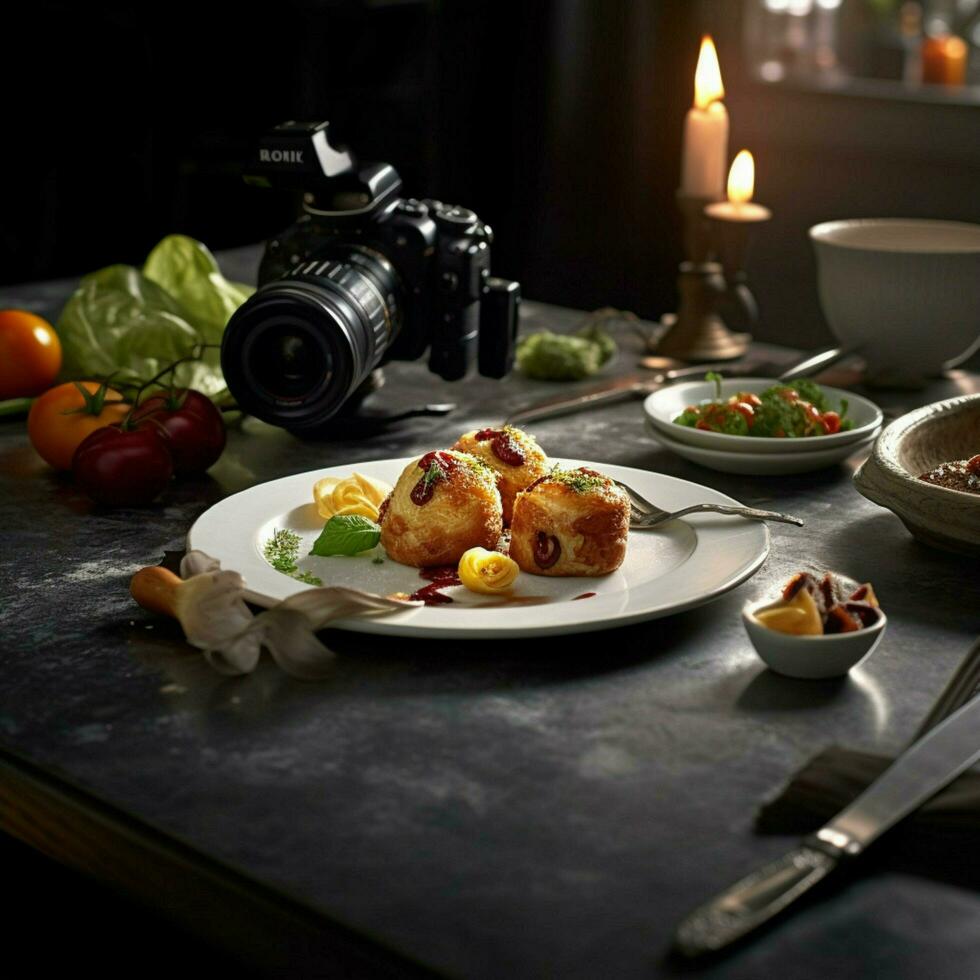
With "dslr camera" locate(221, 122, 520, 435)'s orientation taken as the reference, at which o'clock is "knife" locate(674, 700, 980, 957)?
The knife is roughly at 10 o'clock from the dslr camera.

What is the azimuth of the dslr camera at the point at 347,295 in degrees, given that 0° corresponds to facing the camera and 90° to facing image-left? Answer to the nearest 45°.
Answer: approximately 45°

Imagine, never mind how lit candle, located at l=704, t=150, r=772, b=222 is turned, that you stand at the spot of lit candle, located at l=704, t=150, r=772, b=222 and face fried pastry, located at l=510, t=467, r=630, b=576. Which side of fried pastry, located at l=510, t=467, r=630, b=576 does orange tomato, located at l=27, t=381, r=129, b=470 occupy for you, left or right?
right
